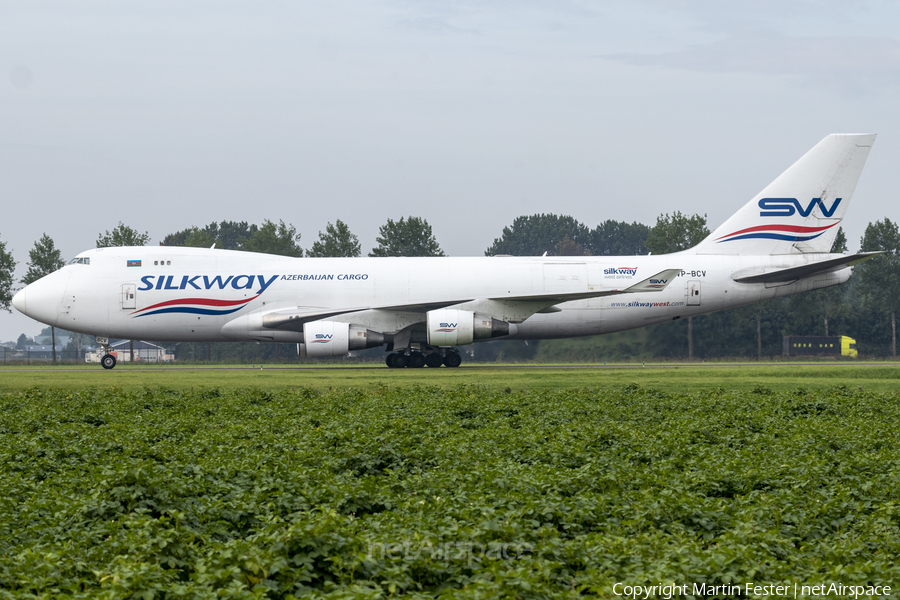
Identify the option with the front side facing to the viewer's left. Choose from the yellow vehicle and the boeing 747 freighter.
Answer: the boeing 747 freighter

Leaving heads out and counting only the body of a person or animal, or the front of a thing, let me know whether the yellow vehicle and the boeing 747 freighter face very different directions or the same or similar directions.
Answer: very different directions

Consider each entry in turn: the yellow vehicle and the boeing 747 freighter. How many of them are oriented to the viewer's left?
1

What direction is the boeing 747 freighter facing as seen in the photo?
to the viewer's left

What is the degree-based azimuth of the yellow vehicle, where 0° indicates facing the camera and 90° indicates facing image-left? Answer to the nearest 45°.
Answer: approximately 270°

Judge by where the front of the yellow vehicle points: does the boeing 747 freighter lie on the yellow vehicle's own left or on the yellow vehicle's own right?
on the yellow vehicle's own right

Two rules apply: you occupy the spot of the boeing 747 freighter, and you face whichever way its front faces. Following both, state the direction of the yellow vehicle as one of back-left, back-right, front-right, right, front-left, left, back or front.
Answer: back-right
